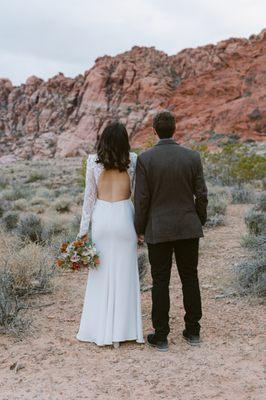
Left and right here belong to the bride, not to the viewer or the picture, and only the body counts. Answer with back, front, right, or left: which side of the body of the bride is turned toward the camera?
back

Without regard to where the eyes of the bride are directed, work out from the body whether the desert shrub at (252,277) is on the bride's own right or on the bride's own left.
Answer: on the bride's own right

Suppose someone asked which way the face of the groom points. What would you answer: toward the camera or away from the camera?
away from the camera

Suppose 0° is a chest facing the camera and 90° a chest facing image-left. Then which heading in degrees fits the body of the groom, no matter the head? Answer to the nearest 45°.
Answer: approximately 180°

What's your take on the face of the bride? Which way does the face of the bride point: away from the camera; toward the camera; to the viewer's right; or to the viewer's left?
away from the camera

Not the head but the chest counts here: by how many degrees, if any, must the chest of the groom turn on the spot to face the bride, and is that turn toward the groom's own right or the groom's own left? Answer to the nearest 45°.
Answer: approximately 90° to the groom's own left

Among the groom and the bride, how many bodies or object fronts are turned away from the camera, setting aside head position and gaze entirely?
2

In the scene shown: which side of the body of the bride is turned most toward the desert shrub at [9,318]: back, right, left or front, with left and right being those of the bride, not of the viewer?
left
